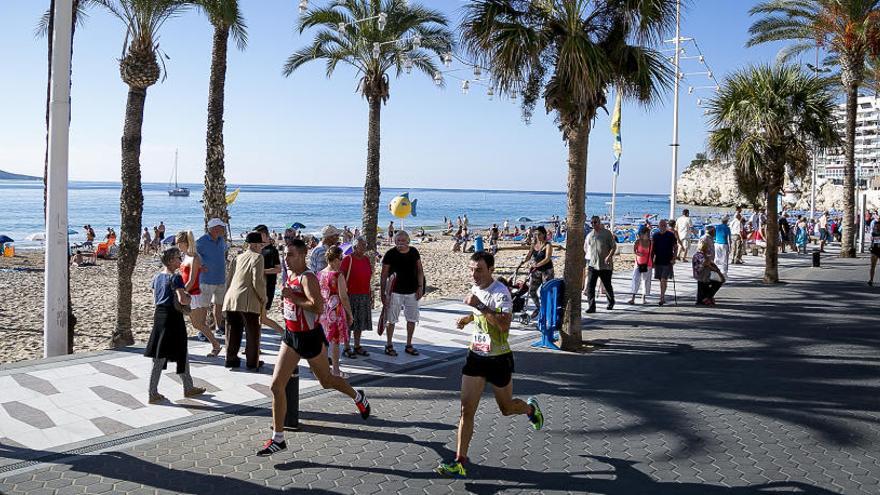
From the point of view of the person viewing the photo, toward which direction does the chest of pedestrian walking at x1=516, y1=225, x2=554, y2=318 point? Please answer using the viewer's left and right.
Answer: facing the viewer and to the left of the viewer

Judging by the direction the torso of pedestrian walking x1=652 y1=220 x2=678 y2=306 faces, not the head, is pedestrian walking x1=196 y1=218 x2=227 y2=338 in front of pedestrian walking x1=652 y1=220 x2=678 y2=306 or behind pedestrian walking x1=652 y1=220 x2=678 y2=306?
in front

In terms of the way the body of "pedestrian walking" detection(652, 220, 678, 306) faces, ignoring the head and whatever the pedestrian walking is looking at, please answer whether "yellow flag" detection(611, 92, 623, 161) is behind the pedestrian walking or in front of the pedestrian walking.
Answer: behind

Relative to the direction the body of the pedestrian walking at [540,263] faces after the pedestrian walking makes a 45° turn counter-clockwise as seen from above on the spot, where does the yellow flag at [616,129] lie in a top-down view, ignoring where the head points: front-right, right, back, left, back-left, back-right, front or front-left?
back

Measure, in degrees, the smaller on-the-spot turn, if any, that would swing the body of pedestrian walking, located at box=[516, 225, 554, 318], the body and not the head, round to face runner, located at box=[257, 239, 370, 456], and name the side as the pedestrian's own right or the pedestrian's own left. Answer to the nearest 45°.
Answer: approximately 45° to the pedestrian's own left

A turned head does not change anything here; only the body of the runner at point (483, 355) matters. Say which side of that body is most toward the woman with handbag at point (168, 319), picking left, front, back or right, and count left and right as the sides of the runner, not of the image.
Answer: right

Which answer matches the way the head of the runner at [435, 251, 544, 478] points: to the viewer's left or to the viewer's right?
to the viewer's left

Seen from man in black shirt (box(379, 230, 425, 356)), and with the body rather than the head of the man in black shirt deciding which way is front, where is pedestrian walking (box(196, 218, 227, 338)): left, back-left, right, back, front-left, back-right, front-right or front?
right

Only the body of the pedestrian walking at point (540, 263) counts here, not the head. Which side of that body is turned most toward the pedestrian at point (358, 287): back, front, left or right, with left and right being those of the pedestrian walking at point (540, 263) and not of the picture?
front

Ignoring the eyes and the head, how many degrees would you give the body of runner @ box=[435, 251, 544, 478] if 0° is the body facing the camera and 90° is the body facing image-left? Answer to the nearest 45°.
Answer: approximately 45°

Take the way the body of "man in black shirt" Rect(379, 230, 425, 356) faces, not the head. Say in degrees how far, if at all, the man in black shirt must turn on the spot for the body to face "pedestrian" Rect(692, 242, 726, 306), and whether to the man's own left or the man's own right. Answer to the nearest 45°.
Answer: approximately 135° to the man's own left

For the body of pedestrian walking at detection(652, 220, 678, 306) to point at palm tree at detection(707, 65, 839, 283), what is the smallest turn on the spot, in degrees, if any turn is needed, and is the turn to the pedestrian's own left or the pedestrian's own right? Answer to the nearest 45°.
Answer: approximately 135° to the pedestrian's own left
